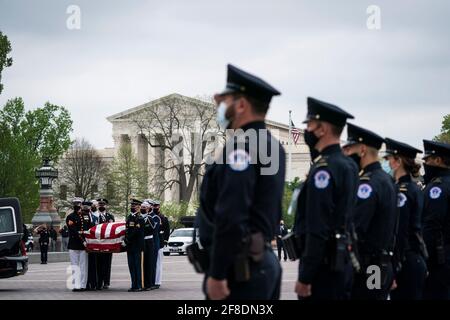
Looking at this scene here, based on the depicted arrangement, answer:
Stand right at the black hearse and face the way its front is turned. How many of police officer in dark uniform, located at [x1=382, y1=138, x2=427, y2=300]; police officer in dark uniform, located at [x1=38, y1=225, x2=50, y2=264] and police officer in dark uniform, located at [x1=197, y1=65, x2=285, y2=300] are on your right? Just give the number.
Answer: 1

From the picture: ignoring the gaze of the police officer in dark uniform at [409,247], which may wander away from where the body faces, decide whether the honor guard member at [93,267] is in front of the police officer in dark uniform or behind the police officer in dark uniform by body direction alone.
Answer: in front

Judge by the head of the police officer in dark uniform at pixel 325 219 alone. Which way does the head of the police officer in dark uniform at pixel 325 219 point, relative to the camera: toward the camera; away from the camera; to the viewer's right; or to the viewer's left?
to the viewer's left

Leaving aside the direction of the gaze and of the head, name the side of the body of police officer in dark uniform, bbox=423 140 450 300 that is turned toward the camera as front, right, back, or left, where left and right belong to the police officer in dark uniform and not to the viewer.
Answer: left

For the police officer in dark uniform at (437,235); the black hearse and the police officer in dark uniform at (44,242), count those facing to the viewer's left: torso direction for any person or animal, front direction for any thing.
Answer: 2

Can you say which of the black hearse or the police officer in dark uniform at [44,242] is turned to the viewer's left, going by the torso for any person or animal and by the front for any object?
the black hearse

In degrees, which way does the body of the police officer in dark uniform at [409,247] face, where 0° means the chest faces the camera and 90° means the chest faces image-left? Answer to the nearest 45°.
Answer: approximately 135°

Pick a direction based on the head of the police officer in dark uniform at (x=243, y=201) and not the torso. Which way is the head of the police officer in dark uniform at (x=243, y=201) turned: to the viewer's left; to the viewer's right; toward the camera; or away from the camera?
to the viewer's left

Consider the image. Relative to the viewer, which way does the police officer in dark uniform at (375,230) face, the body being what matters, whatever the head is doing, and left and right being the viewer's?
facing away from the viewer and to the left of the viewer

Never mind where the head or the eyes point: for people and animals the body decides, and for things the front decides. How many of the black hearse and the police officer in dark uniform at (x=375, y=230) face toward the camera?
0

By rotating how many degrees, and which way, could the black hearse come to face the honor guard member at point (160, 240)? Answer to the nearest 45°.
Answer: approximately 180°

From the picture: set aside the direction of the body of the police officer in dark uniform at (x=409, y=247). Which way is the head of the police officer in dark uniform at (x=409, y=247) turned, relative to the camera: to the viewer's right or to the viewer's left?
to the viewer's left
